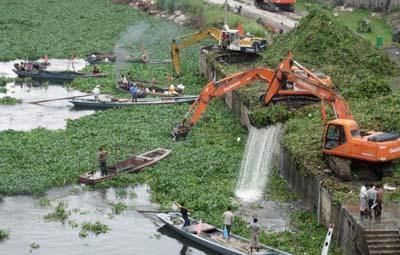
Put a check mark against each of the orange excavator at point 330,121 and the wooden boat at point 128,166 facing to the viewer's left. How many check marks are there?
1

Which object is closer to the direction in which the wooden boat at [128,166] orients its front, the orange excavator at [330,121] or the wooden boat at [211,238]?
the orange excavator

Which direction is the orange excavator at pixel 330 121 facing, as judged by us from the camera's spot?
facing to the left of the viewer

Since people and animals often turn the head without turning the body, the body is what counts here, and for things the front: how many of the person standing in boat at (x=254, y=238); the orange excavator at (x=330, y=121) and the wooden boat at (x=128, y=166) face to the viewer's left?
1

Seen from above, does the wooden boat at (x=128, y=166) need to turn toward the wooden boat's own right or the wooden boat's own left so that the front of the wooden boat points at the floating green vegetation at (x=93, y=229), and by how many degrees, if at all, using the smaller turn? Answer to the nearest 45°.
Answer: approximately 135° to the wooden boat's own right

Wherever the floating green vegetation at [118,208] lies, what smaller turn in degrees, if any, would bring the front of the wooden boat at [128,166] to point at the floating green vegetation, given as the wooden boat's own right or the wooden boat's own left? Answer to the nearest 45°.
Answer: approximately 135° to the wooden boat's own right

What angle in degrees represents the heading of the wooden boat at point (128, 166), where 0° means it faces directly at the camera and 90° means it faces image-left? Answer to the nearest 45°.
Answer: approximately 225°

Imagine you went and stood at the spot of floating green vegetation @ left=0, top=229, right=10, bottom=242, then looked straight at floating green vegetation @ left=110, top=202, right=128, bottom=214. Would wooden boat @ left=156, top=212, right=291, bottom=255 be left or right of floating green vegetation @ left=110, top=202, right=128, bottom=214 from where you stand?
right
